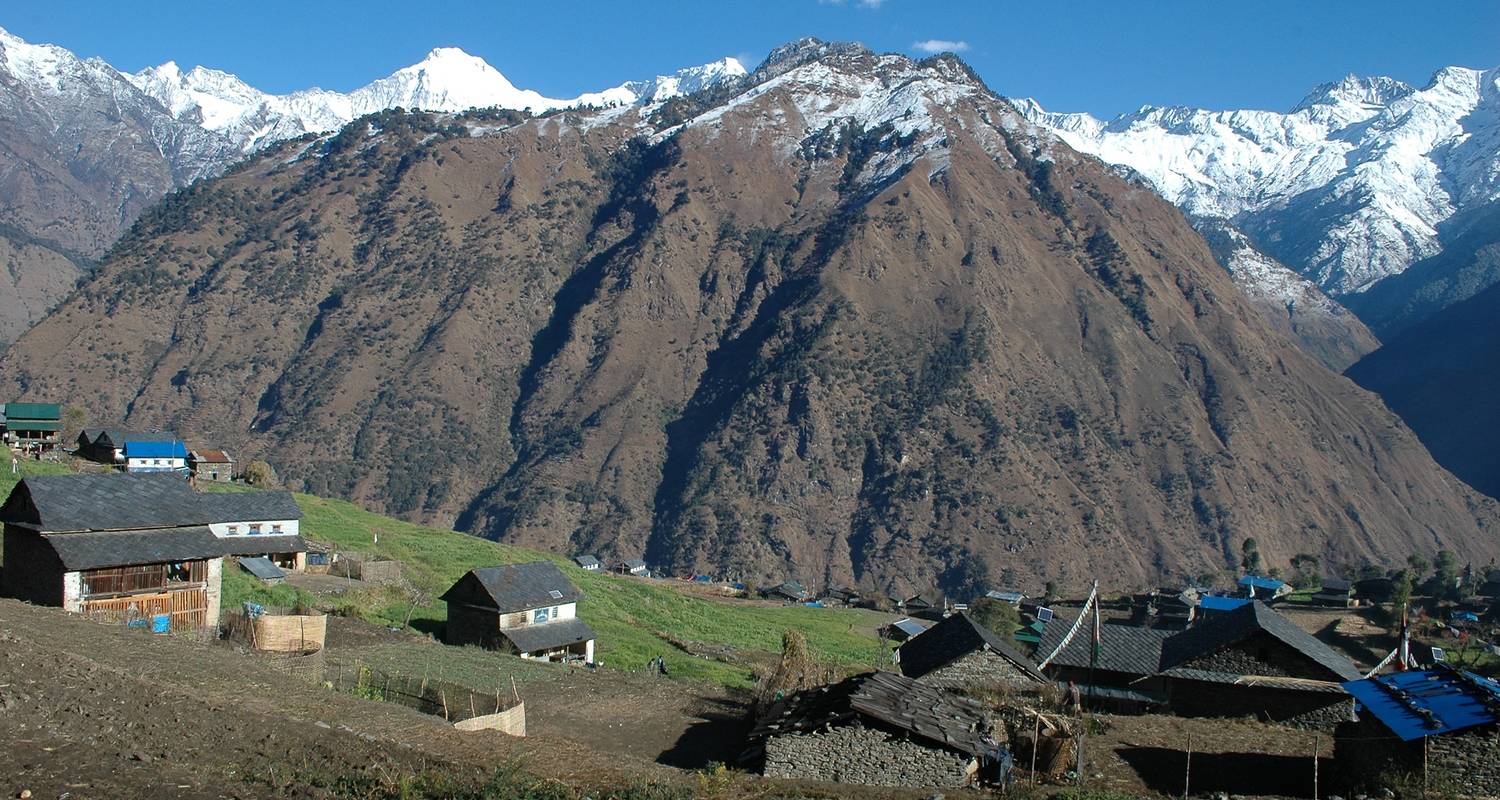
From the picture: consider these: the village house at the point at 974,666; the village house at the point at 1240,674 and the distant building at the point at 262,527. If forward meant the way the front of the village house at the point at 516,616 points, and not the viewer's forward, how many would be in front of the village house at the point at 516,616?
2

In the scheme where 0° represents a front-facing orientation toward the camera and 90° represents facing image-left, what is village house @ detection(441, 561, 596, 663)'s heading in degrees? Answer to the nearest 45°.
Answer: approximately 315°

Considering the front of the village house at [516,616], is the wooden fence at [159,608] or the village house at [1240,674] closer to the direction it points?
the village house

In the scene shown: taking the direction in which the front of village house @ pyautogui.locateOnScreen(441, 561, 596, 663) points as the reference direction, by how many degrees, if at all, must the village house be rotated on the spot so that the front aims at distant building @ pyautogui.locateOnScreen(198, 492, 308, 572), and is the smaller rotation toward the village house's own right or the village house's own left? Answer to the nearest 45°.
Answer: approximately 180°

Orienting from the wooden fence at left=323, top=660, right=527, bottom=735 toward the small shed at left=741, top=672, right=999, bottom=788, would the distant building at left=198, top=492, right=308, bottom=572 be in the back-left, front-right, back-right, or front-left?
back-left

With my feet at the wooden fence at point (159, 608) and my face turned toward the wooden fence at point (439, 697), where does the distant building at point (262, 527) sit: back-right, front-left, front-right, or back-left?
back-left

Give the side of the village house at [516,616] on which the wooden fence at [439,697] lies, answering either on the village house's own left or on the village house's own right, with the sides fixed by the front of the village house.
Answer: on the village house's own right
